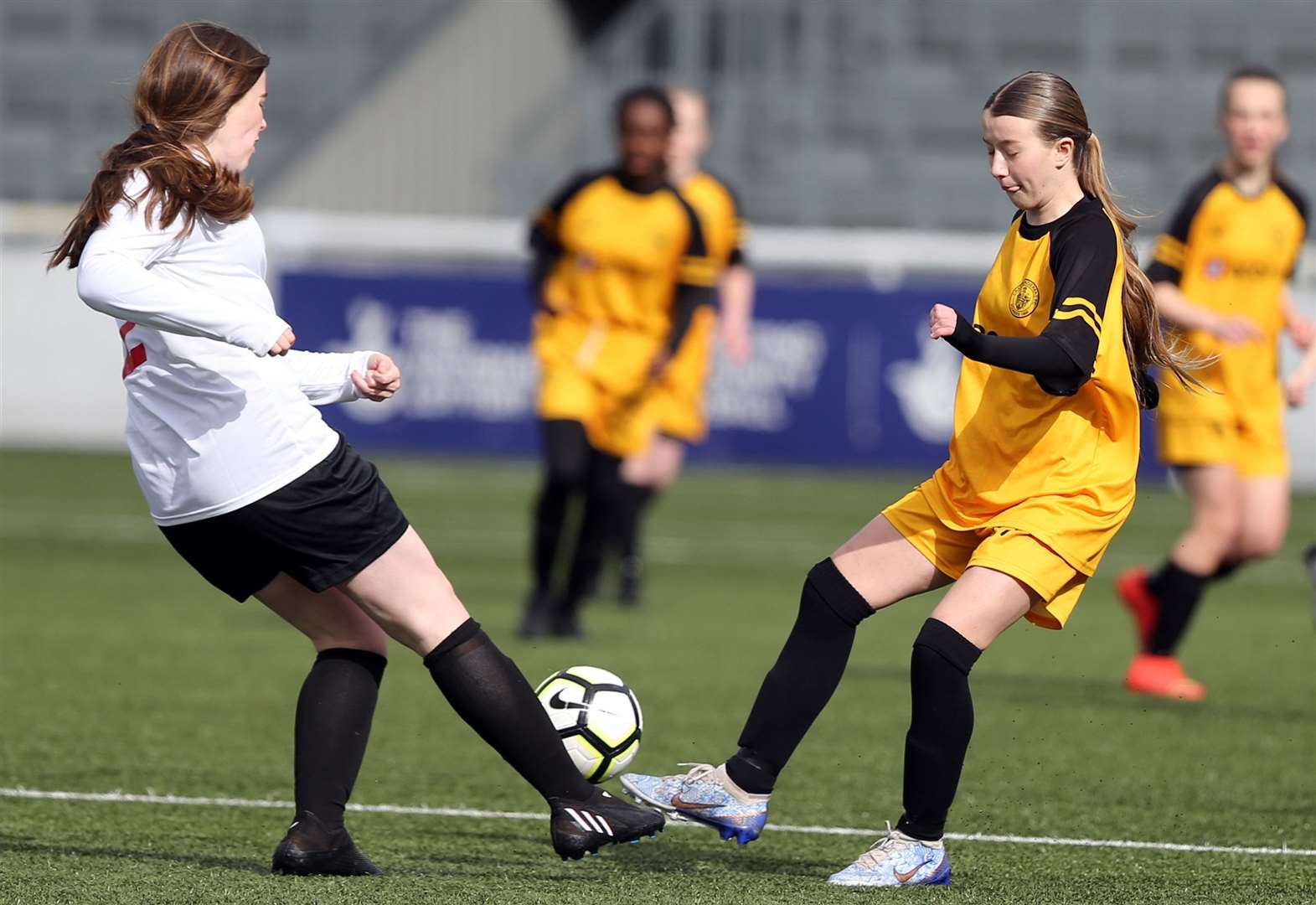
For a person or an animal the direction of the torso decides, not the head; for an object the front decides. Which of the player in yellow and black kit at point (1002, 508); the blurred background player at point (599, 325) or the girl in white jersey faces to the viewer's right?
the girl in white jersey

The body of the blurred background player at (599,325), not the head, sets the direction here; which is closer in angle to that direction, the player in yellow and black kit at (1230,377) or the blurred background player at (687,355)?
the player in yellow and black kit

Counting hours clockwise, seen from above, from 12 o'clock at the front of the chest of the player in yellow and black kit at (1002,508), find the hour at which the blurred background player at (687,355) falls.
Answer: The blurred background player is roughly at 4 o'clock from the player in yellow and black kit.

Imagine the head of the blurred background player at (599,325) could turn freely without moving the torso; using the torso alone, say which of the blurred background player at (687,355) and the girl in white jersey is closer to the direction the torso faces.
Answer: the girl in white jersey

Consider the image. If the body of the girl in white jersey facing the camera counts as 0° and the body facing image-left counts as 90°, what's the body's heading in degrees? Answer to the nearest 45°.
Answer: approximately 270°

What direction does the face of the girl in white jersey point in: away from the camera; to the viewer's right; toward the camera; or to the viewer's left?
to the viewer's right

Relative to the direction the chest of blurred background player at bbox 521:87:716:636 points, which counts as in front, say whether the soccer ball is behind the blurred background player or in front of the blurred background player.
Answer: in front

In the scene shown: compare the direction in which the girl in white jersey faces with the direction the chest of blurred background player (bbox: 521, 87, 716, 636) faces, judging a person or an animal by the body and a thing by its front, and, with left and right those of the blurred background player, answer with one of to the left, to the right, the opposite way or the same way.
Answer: to the left

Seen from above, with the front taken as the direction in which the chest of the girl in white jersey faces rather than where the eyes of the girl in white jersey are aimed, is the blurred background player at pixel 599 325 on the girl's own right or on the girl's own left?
on the girl's own left

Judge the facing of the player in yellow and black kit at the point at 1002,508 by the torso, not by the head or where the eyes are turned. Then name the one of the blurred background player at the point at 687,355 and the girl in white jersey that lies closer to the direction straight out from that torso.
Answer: the girl in white jersey

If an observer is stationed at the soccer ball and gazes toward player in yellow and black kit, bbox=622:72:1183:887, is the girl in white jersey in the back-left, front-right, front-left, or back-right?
back-right

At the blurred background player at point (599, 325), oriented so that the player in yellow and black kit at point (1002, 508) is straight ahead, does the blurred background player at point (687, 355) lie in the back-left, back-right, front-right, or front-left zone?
back-left

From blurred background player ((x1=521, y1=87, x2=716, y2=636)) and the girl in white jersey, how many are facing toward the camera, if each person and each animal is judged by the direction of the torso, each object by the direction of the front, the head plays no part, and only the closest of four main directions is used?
1
